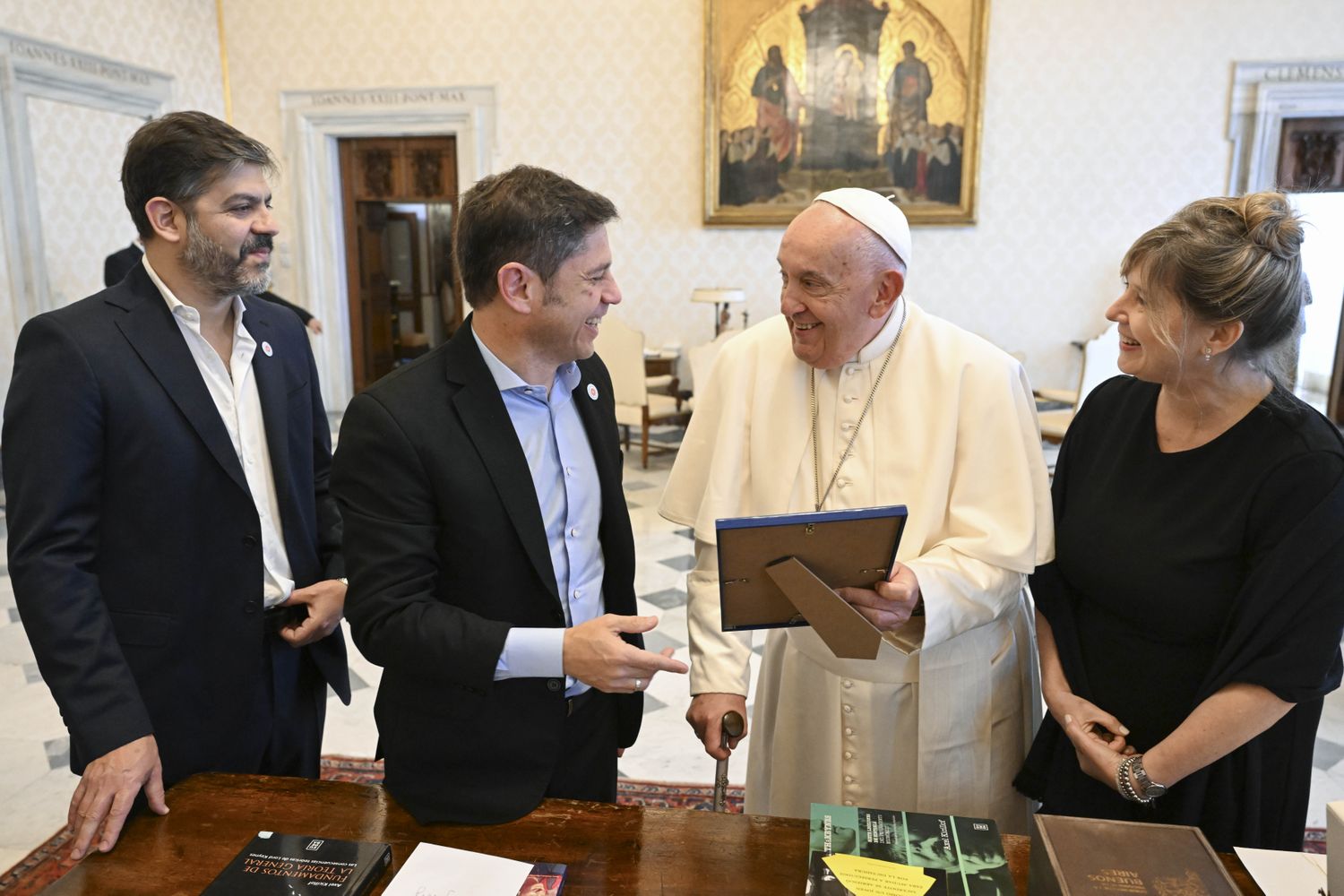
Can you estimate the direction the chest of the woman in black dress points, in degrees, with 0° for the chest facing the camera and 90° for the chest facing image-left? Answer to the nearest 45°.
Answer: approximately 45°

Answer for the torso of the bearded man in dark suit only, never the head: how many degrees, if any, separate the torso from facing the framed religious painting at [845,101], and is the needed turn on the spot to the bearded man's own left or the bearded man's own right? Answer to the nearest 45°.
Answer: approximately 90° to the bearded man's own left

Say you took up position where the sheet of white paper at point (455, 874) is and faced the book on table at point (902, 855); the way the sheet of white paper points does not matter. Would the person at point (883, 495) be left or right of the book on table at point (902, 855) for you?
left

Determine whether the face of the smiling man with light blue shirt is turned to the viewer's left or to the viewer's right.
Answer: to the viewer's right

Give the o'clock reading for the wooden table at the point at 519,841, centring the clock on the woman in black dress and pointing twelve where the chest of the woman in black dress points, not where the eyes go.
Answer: The wooden table is roughly at 12 o'clock from the woman in black dress.

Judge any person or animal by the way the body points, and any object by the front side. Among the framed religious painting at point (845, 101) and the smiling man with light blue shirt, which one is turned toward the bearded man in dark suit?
the framed religious painting

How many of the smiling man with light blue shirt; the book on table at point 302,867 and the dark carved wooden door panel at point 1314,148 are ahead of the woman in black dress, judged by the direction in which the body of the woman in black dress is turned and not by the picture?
2

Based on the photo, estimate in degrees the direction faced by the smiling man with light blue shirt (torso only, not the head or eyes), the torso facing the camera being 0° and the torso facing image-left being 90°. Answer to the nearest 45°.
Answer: approximately 315°
